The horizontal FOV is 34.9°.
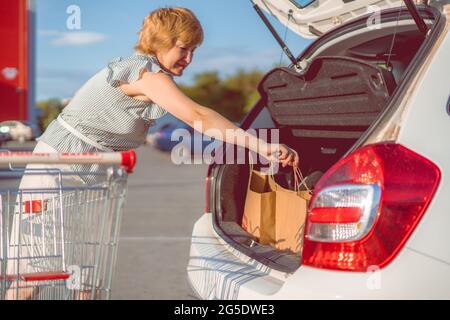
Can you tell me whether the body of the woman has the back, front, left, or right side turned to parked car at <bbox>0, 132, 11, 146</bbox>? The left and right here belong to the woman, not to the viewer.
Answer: back

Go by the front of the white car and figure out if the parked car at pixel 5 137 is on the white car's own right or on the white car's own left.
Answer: on the white car's own left

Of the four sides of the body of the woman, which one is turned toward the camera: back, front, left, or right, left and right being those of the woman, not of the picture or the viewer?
right

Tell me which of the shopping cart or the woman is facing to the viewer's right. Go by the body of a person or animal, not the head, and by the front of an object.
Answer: the woman

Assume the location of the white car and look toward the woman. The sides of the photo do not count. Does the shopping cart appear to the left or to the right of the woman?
left

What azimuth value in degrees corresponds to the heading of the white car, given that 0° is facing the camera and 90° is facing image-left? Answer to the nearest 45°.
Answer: approximately 225°
